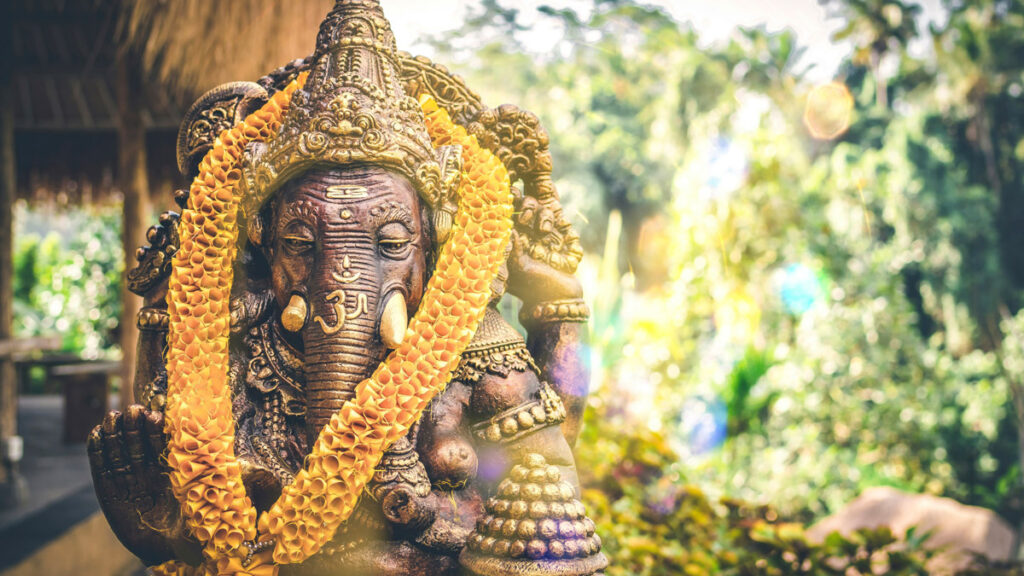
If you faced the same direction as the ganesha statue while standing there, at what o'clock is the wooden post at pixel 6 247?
The wooden post is roughly at 5 o'clock from the ganesha statue.

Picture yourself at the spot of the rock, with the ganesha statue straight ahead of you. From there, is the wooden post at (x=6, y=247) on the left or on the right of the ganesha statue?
right

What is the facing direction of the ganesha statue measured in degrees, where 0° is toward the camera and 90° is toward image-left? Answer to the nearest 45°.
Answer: approximately 0°

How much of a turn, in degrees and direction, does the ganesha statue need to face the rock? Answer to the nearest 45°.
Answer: approximately 135° to its left

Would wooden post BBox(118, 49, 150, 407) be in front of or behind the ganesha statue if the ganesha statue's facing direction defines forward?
behind
